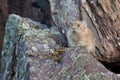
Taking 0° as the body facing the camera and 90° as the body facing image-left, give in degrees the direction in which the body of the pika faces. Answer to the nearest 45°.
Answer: approximately 45°
